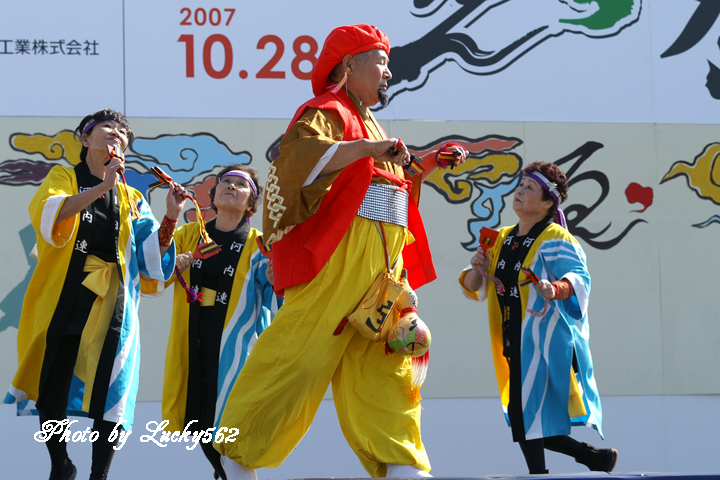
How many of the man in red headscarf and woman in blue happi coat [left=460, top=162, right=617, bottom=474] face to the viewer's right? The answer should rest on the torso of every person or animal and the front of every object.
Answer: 1

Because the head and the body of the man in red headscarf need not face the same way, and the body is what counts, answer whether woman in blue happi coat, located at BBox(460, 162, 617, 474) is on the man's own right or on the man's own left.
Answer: on the man's own left

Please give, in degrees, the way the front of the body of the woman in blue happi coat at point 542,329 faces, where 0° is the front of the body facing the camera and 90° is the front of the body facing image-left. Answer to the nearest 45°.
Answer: approximately 45°

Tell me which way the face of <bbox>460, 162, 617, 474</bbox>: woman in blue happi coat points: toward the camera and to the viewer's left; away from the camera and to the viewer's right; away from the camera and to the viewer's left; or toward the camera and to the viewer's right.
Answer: toward the camera and to the viewer's left

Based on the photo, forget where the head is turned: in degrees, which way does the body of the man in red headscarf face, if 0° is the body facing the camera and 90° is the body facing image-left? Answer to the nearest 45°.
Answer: approximately 270°

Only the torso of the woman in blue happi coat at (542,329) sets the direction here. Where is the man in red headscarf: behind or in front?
in front

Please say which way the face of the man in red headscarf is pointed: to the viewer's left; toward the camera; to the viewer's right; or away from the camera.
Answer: to the viewer's right
